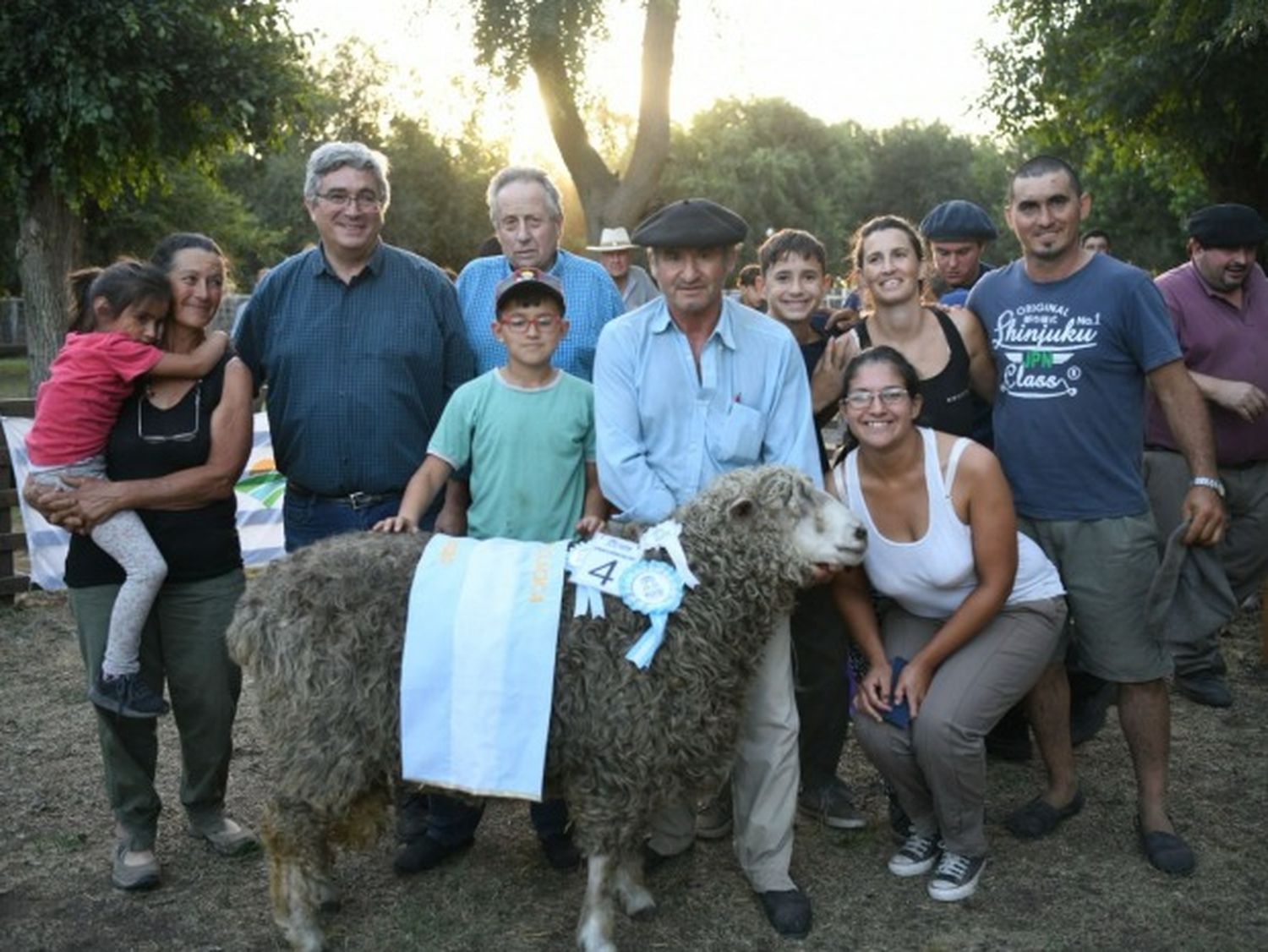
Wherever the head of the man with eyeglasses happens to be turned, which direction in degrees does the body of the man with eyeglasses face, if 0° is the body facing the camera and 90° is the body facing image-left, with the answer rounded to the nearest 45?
approximately 0°

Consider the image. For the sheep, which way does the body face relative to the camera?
to the viewer's right

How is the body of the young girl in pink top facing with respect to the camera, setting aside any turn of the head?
to the viewer's right

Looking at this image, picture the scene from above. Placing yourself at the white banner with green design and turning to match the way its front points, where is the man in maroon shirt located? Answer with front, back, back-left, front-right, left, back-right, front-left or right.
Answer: front-left

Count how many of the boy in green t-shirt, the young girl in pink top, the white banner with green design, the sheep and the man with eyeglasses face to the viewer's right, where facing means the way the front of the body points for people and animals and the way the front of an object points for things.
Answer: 2

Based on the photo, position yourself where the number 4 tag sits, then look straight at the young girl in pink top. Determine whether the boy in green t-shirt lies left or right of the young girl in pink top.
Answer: right
